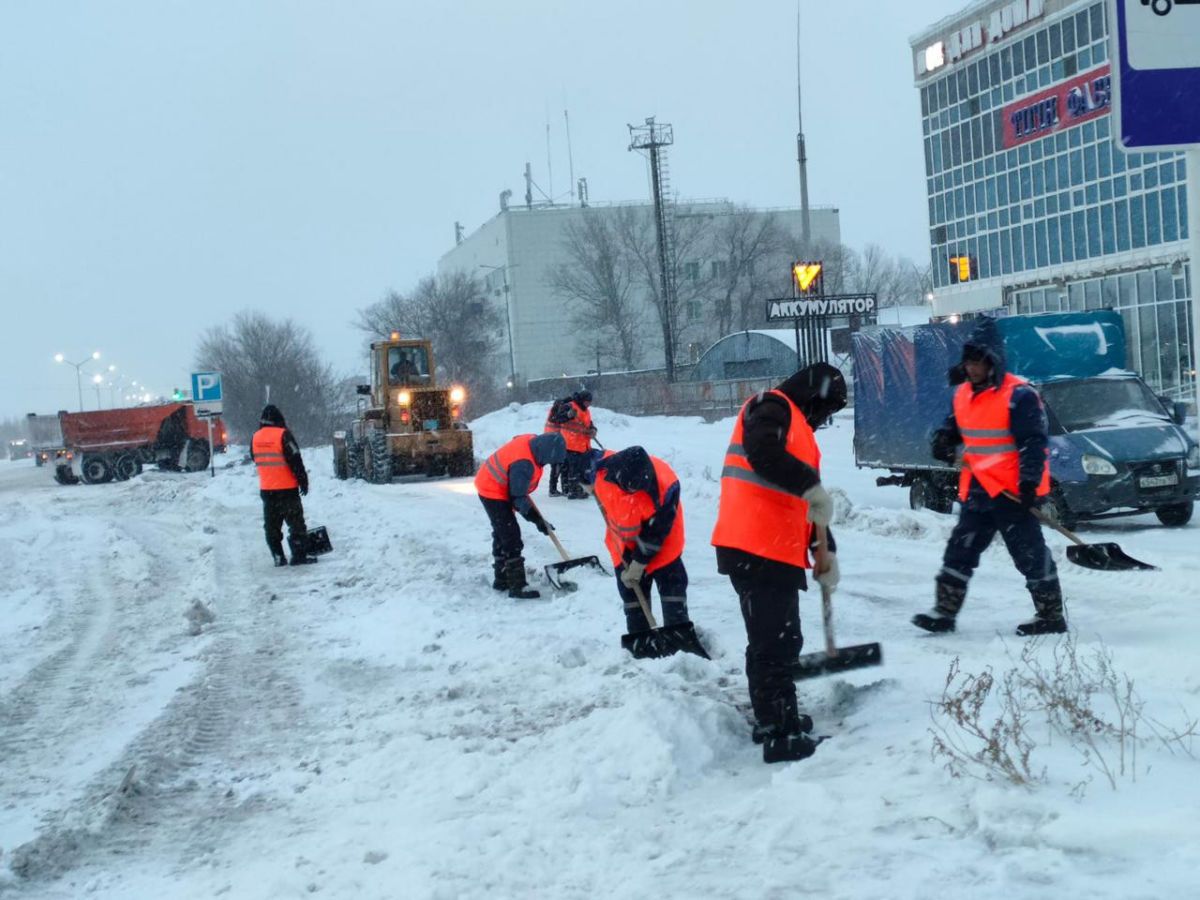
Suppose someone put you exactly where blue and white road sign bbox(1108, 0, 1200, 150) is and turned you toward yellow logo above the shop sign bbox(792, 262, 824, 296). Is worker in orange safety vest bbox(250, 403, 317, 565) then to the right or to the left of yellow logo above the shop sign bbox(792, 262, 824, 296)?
left

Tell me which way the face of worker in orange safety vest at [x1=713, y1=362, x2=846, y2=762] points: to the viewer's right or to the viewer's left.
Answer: to the viewer's right

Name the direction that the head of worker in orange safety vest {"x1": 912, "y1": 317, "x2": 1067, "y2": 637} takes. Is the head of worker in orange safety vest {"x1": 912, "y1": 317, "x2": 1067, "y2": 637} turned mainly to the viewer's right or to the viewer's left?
to the viewer's left

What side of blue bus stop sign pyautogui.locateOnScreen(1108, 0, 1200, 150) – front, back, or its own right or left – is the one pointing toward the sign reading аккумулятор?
back

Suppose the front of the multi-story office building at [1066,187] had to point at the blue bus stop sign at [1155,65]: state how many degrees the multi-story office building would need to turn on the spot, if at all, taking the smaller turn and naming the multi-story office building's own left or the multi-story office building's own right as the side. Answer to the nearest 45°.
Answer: approximately 45° to the multi-story office building's own left

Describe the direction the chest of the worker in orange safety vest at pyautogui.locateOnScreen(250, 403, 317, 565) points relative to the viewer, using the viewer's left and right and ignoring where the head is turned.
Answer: facing away from the viewer and to the right of the viewer

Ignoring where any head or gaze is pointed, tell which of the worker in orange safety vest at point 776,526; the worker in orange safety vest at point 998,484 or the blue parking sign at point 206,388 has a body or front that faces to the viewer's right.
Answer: the worker in orange safety vest at point 776,526

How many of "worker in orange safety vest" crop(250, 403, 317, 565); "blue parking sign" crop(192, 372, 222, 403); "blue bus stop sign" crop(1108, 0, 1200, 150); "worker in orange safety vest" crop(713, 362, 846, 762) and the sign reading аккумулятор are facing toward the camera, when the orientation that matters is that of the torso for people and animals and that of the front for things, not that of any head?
3

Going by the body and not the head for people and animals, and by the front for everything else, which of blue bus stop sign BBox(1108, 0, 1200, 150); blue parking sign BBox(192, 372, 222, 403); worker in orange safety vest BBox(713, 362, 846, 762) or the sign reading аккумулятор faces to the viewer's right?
the worker in orange safety vest

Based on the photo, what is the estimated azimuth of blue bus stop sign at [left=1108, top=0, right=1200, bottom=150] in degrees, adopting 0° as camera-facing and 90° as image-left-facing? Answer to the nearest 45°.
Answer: approximately 0°

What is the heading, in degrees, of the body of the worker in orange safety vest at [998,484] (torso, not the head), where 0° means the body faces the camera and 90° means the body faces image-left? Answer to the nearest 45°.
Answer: approximately 45°
